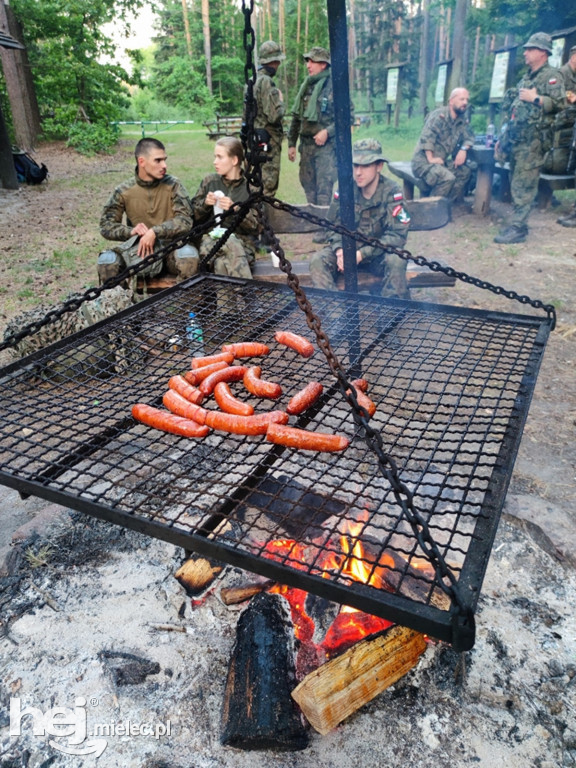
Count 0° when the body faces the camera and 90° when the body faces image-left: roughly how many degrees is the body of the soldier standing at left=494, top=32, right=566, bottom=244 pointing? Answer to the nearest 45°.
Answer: approximately 45°

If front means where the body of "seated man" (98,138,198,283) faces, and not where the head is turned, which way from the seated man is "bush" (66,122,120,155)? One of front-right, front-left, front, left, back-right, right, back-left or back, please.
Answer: back

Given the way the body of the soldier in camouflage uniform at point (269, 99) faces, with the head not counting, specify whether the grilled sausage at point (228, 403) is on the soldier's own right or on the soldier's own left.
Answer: on the soldier's own right

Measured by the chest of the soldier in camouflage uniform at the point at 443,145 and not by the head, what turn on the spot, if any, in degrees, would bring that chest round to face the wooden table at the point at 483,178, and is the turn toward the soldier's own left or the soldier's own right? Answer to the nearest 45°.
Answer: approximately 45° to the soldier's own left

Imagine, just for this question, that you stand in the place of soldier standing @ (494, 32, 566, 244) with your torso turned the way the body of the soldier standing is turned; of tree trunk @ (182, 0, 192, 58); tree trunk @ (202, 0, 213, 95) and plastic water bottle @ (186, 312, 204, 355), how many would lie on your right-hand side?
2

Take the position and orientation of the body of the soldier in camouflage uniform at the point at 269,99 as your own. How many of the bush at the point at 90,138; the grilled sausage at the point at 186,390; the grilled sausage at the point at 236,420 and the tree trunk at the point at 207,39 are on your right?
2

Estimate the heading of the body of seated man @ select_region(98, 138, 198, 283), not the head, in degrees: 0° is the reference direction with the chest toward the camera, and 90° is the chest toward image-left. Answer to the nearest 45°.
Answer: approximately 0°

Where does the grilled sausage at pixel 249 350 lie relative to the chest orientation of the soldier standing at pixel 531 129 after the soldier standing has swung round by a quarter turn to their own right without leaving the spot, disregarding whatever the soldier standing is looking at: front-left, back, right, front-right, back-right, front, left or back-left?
back-left
